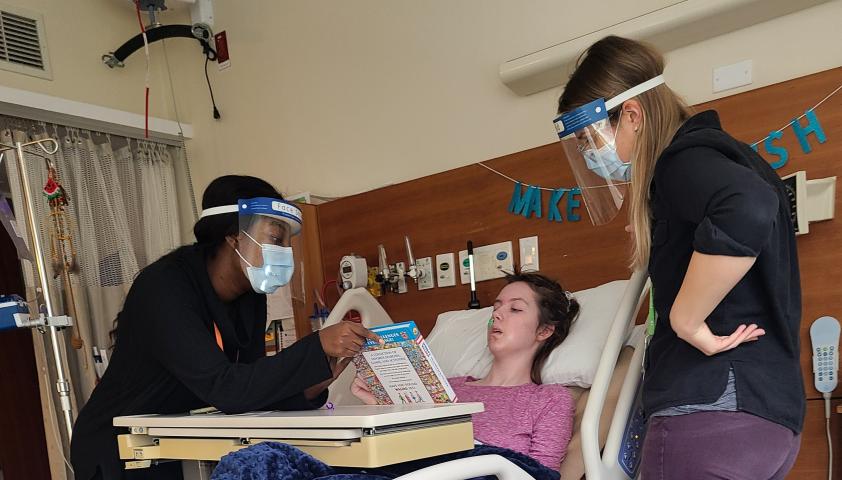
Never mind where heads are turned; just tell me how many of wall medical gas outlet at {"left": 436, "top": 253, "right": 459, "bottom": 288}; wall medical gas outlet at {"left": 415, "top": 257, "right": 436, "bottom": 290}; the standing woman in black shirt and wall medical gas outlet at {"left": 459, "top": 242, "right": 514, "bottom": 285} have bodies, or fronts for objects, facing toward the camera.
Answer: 3

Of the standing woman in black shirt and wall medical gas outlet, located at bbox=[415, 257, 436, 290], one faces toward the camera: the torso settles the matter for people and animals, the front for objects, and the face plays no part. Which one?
the wall medical gas outlet

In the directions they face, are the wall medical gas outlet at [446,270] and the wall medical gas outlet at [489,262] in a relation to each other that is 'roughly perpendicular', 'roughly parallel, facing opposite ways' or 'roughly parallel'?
roughly parallel

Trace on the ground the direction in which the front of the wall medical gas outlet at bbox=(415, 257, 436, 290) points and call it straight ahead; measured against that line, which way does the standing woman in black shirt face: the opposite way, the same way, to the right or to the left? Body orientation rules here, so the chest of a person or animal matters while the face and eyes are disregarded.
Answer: to the right

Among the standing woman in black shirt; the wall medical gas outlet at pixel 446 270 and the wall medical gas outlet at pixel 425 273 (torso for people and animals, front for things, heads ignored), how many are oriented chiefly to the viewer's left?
1

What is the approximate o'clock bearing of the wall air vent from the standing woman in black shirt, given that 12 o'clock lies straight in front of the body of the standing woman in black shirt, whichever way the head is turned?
The wall air vent is roughly at 1 o'clock from the standing woman in black shirt.

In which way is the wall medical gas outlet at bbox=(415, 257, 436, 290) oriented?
toward the camera

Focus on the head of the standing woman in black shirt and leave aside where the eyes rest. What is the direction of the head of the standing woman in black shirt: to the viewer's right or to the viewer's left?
to the viewer's left

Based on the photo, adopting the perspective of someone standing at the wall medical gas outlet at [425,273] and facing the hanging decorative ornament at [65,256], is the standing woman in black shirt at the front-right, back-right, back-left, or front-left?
back-left

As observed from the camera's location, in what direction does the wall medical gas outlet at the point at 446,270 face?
facing the viewer

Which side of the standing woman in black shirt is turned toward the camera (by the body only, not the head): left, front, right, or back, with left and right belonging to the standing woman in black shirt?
left

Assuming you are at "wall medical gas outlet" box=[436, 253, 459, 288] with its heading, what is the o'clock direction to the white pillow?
The white pillow is roughly at 11 o'clock from the wall medical gas outlet.

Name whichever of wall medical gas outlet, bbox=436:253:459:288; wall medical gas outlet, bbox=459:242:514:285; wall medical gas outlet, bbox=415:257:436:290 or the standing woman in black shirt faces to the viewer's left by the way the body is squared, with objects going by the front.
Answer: the standing woman in black shirt

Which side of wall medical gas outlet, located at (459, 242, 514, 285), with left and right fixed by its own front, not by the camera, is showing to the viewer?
front

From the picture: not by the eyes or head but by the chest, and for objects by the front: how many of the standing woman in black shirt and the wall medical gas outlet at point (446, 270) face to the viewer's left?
1
